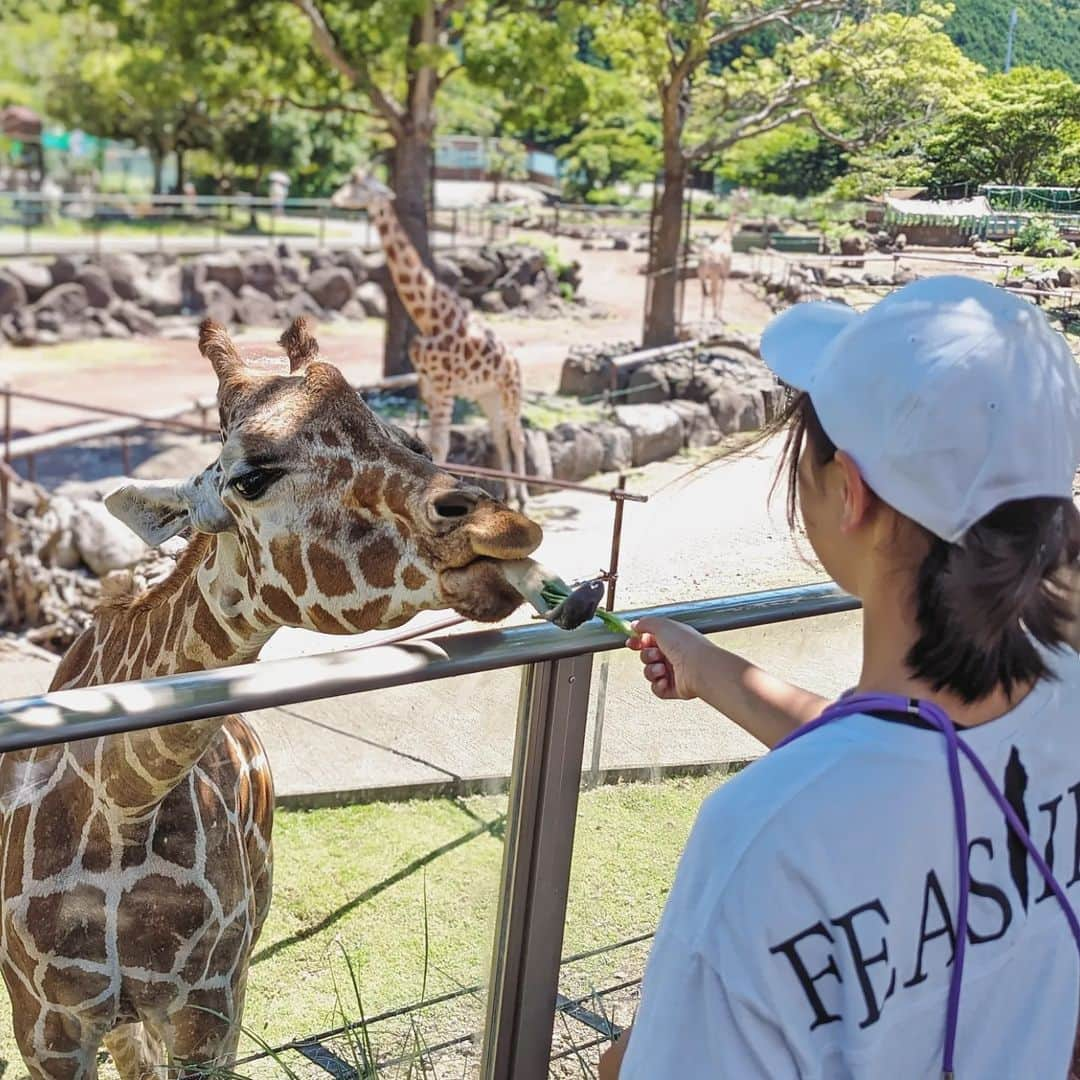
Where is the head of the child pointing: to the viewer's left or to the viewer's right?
to the viewer's left

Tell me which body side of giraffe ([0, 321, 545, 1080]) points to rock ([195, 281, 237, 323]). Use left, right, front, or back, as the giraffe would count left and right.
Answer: back

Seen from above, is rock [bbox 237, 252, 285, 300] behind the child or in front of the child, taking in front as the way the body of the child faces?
in front

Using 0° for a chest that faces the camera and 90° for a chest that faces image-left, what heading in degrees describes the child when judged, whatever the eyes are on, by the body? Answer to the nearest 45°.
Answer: approximately 135°

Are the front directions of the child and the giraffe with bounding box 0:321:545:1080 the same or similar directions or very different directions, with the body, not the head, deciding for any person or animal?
very different directions

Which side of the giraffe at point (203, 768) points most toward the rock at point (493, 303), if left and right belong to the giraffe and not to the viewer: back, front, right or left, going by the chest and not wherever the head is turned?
back

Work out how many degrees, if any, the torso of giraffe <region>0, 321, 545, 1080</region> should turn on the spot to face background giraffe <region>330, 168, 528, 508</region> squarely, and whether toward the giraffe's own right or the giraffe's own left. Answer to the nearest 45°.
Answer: approximately 180°

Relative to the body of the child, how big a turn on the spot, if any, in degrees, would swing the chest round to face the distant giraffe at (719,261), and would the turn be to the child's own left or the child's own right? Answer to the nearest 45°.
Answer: approximately 45° to the child's own right

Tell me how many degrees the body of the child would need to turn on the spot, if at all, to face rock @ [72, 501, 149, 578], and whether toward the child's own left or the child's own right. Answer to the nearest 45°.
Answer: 0° — they already face it

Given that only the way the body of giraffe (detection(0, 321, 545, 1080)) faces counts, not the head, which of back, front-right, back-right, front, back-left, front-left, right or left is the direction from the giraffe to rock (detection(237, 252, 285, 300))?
back

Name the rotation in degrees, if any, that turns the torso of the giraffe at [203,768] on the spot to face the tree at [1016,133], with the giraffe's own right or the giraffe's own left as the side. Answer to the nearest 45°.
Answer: approximately 135° to the giraffe's own left

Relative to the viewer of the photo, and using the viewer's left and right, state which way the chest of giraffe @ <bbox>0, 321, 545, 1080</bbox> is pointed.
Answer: facing the viewer
